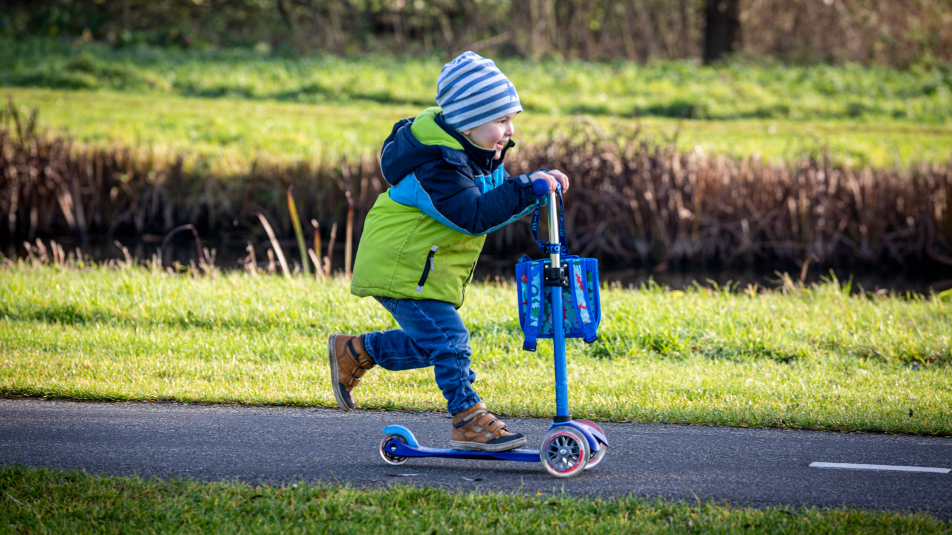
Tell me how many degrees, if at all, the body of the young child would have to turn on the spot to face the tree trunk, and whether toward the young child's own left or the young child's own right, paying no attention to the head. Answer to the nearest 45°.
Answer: approximately 90° to the young child's own left

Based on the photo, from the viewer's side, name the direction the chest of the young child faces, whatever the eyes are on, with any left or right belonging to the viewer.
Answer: facing to the right of the viewer

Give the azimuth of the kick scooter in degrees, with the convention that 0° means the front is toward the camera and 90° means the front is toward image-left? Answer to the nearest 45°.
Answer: approximately 270°

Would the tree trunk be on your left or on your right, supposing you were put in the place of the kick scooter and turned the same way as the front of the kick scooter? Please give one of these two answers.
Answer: on your left
